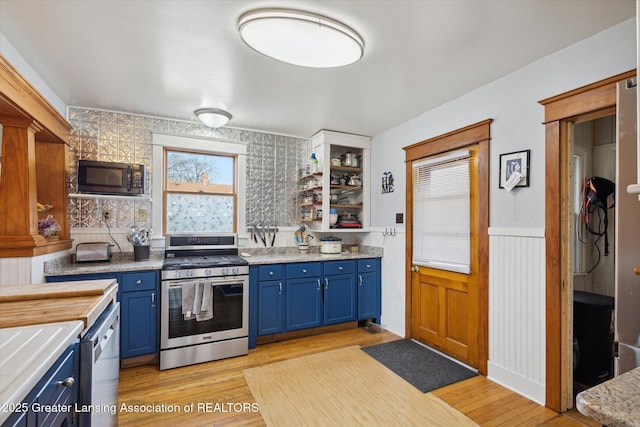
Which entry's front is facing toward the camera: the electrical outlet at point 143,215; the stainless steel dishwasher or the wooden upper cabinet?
the electrical outlet

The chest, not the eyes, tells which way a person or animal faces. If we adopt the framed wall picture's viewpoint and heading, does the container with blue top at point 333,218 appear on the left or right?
on its right

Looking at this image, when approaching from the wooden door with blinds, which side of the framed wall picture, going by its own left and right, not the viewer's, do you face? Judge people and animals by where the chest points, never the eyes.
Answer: right

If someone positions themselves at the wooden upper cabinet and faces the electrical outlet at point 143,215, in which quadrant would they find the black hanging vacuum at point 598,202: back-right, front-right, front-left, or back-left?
front-right

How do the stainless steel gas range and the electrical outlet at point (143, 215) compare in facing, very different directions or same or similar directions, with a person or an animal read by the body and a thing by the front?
same or similar directions

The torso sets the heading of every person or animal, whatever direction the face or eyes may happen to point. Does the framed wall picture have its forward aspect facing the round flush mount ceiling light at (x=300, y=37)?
yes

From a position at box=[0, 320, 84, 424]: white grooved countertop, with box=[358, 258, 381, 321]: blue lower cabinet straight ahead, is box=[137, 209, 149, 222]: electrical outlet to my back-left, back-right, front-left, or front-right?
front-left

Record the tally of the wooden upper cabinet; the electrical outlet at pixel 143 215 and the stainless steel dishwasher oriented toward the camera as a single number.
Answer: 1

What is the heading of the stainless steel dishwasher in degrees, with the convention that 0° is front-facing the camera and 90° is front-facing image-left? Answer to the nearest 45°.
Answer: approximately 270°

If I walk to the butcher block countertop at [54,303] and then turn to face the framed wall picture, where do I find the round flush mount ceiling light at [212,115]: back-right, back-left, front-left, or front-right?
front-left

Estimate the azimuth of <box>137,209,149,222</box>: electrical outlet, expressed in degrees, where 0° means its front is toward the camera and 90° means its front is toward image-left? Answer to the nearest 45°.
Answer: approximately 0°

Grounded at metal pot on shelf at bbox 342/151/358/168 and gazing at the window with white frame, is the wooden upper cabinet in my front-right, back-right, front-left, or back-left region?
front-left

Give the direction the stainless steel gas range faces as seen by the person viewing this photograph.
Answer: facing the viewer

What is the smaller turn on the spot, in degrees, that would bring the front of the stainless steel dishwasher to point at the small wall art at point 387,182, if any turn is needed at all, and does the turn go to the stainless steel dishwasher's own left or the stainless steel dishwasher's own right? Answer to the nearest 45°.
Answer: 0° — it already faces it

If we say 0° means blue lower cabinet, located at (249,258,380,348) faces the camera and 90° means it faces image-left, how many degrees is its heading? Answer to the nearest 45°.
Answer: approximately 315°

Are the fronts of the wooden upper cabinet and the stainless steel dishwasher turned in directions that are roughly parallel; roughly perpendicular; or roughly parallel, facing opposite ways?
roughly parallel
